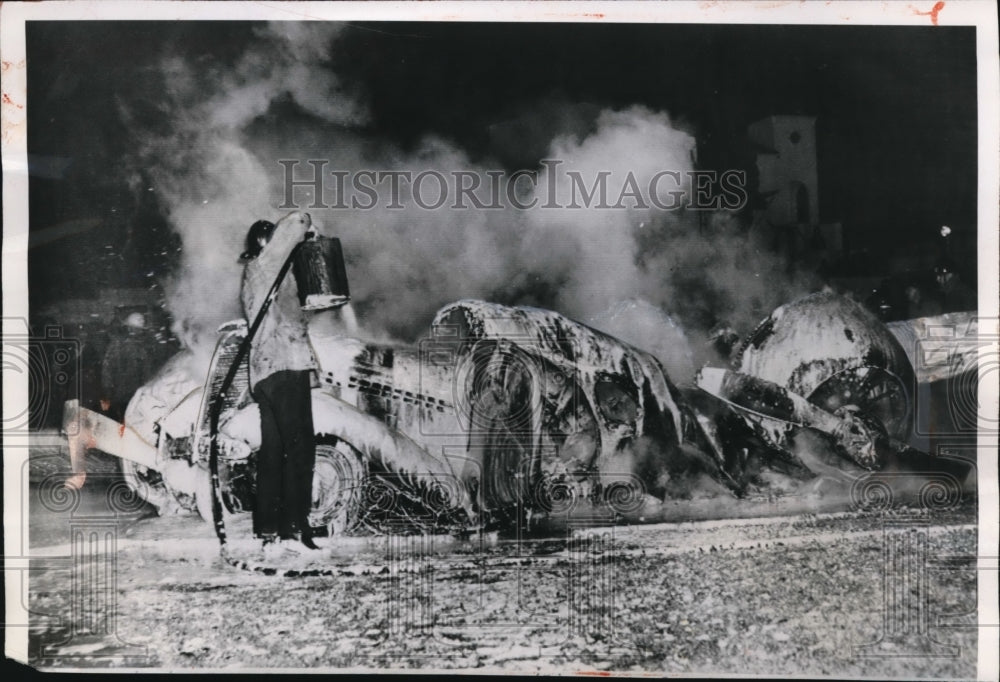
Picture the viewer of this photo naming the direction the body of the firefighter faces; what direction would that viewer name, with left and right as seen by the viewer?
facing away from the viewer and to the right of the viewer
